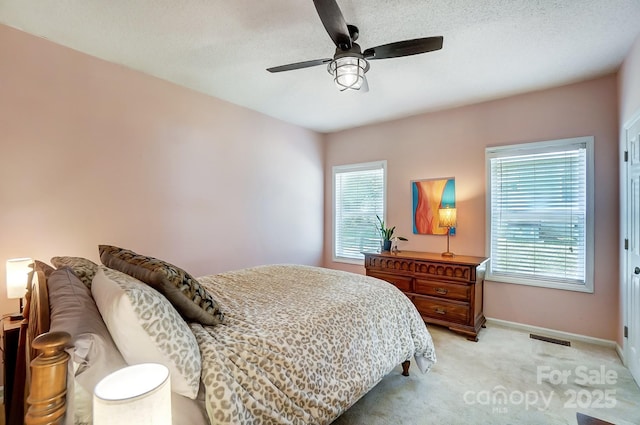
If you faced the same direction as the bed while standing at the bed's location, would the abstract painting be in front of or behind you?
in front

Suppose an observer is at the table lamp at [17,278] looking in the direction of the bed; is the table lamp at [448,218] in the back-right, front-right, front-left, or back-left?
front-left

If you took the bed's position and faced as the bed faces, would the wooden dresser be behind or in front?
in front

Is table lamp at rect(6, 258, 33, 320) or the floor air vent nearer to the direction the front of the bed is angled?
the floor air vent

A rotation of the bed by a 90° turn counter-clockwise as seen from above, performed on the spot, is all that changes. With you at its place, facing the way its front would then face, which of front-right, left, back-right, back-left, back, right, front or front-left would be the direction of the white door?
back-right

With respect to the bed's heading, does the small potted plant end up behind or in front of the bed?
in front

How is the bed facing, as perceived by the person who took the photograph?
facing away from the viewer and to the right of the viewer

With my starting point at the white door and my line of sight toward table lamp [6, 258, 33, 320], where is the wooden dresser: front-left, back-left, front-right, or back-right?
front-right

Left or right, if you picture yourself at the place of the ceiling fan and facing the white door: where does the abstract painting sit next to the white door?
left
